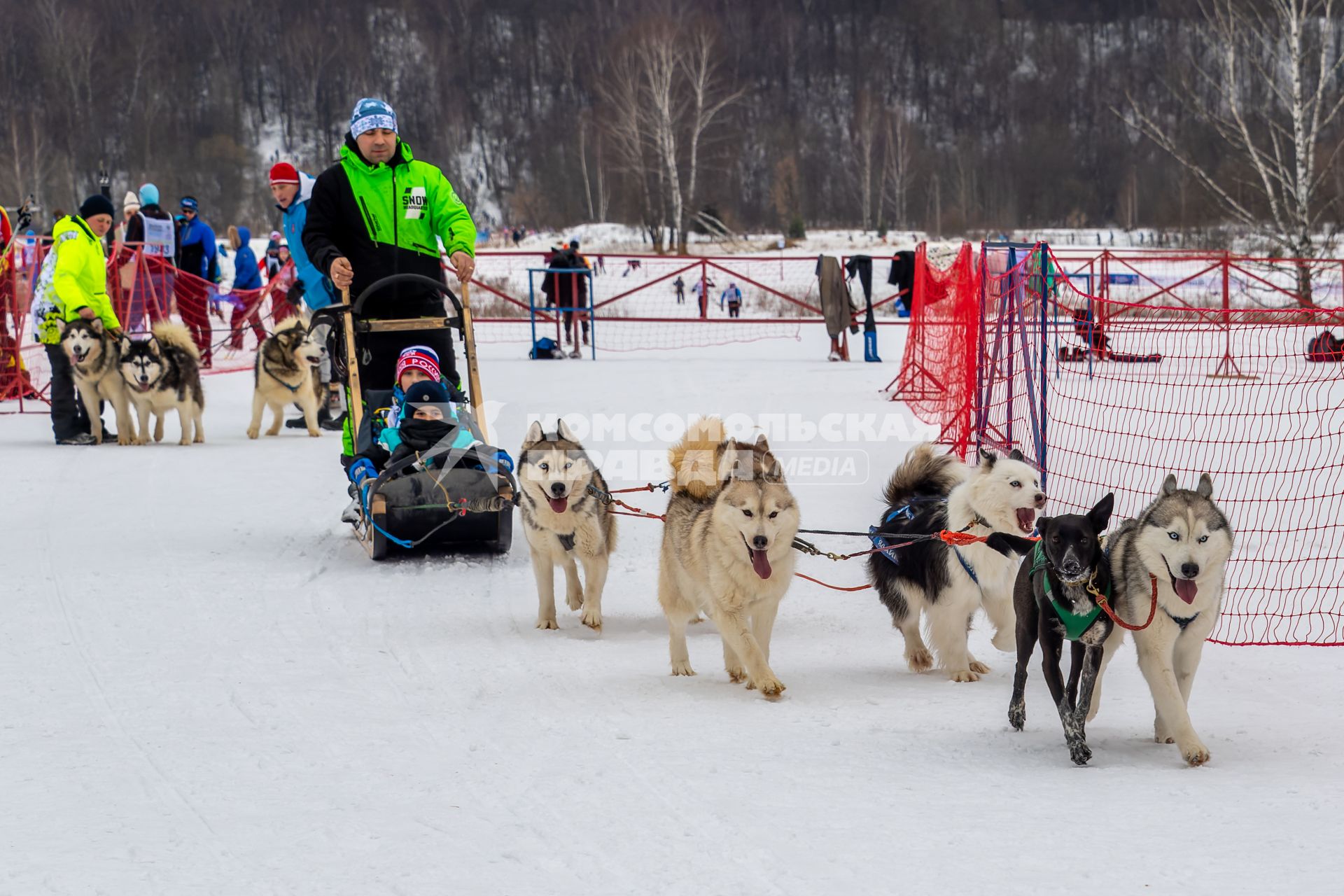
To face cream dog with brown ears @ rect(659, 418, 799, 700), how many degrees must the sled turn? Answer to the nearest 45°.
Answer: approximately 45° to its left

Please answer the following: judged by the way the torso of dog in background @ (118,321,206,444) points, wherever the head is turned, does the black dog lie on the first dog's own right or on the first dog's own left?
on the first dog's own left

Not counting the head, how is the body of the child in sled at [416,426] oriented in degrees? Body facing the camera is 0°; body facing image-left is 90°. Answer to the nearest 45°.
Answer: approximately 0°

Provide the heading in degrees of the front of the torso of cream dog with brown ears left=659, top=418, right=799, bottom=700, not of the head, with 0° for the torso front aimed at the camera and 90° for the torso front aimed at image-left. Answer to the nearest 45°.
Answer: approximately 315°

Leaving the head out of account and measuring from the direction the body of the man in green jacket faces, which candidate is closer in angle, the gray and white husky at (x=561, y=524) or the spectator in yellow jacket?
the gray and white husky
